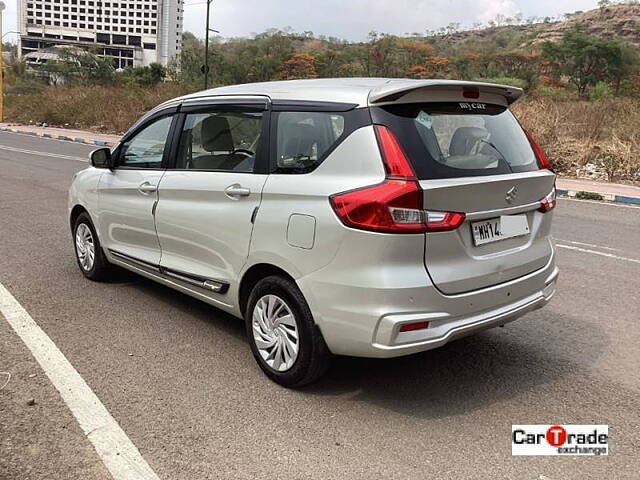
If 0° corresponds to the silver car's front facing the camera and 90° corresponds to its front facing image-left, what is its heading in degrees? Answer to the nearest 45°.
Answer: approximately 135°
